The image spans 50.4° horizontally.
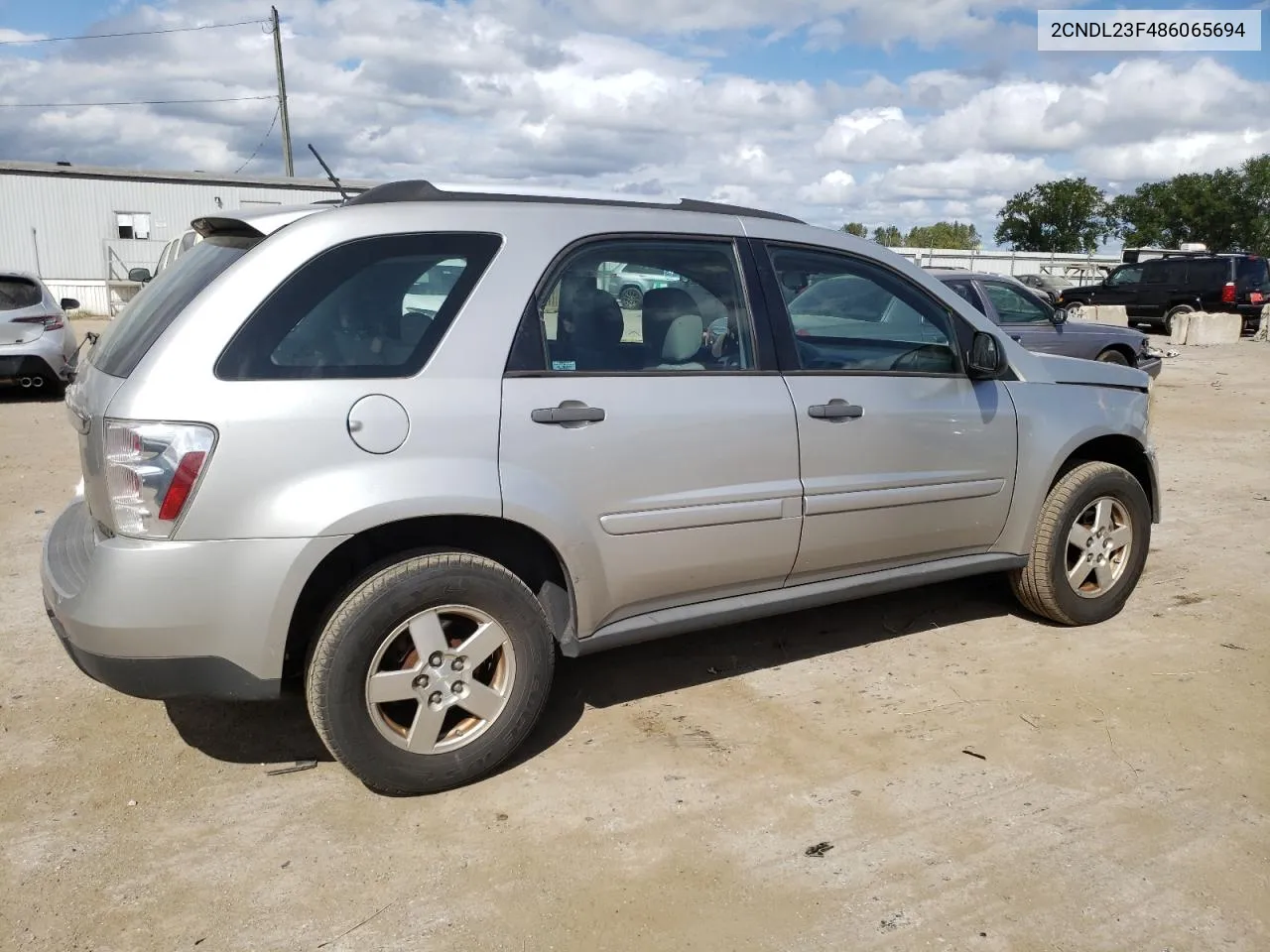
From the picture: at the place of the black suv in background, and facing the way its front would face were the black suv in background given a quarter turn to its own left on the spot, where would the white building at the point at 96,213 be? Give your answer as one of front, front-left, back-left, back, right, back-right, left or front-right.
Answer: front-right

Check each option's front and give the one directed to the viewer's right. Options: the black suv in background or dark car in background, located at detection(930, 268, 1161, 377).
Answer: the dark car in background

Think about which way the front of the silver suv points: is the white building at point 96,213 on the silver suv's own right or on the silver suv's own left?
on the silver suv's own left

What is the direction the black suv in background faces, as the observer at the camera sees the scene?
facing away from the viewer and to the left of the viewer

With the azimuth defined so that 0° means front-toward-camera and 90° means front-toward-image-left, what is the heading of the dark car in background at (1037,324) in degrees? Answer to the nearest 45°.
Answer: approximately 270°

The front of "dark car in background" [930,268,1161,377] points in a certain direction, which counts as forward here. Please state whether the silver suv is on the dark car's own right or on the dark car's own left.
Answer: on the dark car's own right

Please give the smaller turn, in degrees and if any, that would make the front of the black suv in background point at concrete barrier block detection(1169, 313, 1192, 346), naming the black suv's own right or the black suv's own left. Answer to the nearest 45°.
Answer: approximately 135° to the black suv's own left

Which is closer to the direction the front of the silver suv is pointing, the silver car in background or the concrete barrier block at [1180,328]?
the concrete barrier block

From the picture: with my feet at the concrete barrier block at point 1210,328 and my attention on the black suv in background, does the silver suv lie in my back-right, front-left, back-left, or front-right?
back-left

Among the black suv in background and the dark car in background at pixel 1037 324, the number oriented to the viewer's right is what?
1

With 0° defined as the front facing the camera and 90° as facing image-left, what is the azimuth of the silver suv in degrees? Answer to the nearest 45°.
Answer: approximately 225°

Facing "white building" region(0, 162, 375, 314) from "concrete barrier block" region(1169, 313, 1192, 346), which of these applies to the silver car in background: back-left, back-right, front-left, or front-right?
front-left

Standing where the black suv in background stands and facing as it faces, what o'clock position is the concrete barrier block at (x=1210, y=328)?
The concrete barrier block is roughly at 7 o'clock from the black suv in background.
